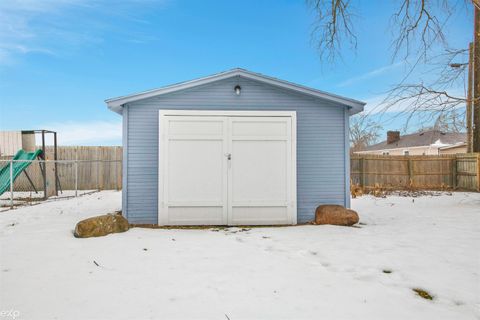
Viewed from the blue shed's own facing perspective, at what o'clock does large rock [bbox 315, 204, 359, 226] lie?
The large rock is roughly at 11 o'clock from the blue shed.

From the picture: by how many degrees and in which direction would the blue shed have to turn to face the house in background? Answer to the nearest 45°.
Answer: approximately 135° to its left

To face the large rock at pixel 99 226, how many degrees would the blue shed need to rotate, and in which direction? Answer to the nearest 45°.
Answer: approximately 45° to its right

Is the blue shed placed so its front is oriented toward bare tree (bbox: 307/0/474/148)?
no

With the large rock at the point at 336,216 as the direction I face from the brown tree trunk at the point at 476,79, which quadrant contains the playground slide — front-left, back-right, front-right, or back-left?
front-right

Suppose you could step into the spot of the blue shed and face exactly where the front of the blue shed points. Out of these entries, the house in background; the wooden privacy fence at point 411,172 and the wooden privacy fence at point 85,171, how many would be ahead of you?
0

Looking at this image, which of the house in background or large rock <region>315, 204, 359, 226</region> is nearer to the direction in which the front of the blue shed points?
the large rock

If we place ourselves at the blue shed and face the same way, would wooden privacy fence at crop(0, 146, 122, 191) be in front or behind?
behind

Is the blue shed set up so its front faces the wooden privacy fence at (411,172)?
no

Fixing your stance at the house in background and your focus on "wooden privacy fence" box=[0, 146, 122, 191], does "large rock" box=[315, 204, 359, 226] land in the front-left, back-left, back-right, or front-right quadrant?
front-left

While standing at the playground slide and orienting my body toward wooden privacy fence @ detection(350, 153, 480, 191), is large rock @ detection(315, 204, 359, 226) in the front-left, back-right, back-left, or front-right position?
front-right

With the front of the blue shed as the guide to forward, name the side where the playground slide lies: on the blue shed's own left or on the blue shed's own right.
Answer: on the blue shed's own right

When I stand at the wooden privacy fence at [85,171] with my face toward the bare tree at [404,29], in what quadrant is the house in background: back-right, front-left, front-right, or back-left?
front-left

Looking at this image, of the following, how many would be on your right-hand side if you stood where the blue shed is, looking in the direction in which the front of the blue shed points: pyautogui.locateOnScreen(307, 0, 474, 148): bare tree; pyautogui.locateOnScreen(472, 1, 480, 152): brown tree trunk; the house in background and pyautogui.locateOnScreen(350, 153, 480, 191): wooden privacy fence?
0

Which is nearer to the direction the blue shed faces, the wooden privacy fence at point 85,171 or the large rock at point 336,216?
the large rock

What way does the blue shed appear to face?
toward the camera
